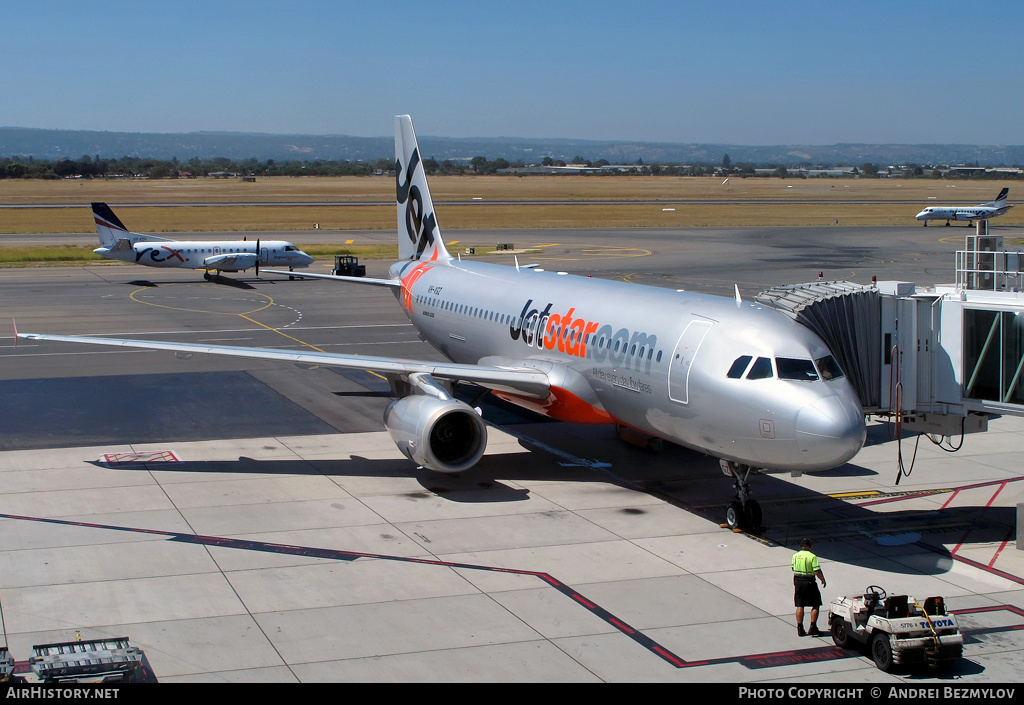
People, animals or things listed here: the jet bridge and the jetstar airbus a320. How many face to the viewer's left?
1

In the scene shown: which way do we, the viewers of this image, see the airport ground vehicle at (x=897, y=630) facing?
facing away from the viewer and to the left of the viewer

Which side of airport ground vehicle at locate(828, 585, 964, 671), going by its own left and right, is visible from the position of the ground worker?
front

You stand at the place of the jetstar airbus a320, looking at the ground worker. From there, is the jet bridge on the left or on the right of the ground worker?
left

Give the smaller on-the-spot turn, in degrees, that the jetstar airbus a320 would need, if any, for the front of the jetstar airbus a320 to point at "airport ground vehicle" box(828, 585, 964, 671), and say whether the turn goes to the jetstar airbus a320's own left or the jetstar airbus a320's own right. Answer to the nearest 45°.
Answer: approximately 45° to the jetstar airbus a320's own right

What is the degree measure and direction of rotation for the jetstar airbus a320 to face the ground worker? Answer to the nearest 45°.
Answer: approximately 45° to its right

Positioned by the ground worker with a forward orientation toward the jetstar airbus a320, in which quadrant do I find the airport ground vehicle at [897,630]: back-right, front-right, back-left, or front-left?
back-right

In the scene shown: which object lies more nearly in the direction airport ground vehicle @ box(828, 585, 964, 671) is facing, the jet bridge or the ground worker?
the ground worker

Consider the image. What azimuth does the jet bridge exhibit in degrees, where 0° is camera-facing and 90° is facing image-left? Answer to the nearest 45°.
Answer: approximately 90°

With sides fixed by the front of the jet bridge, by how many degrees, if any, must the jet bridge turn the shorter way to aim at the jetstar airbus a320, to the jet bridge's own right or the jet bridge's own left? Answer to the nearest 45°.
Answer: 0° — it already faces it

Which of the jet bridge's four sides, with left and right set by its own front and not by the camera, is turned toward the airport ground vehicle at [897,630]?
left

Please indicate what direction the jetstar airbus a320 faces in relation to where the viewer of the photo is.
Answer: facing the viewer and to the right of the viewer

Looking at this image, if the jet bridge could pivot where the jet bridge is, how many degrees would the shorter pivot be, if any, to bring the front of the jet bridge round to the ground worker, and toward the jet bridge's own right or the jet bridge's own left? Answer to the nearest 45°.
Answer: approximately 90° to the jet bridge's own left

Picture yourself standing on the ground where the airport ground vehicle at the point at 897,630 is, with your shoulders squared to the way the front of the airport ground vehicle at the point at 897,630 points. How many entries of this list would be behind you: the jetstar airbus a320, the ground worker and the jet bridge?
0
